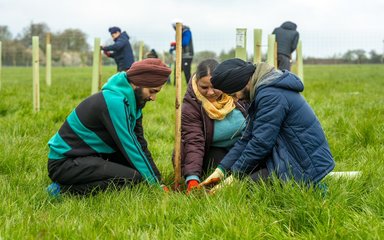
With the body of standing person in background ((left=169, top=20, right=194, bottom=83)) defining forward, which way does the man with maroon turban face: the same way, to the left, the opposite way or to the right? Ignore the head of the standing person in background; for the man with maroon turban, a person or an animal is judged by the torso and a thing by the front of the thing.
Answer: the opposite way

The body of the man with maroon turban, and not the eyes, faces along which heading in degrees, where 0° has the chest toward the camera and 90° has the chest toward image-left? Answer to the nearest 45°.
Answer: approximately 270°

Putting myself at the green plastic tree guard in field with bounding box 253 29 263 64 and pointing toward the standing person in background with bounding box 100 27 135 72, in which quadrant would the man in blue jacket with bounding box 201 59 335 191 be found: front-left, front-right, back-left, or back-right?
back-left

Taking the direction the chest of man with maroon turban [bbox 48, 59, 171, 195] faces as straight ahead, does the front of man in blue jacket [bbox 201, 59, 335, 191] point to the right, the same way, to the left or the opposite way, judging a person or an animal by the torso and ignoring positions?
the opposite way

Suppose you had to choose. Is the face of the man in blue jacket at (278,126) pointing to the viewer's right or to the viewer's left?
to the viewer's left

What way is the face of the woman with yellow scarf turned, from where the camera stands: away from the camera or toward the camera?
toward the camera

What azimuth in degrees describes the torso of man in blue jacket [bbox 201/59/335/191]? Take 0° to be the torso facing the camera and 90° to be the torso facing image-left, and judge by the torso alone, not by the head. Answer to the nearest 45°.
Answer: approximately 90°

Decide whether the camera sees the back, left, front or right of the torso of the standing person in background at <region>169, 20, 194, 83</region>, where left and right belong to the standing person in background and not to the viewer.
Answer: left

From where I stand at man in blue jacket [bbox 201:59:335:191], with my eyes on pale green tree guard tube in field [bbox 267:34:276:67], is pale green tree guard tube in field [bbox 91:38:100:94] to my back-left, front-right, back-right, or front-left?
front-left

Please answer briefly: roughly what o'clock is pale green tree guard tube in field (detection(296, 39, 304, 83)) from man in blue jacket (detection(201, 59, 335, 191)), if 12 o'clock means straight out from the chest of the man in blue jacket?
The pale green tree guard tube in field is roughly at 3 o'clock from the man in blue jacket.

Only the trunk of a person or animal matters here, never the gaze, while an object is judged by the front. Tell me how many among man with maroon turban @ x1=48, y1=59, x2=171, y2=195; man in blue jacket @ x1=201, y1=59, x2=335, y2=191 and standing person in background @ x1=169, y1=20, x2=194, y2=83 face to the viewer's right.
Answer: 1

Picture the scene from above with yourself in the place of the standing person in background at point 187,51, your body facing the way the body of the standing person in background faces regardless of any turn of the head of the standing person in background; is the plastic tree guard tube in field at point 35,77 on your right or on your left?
on your left

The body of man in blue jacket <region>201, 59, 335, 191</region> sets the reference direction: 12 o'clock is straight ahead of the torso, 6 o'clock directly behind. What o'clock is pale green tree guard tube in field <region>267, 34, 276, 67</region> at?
The pale green tree guard tube in field is roughly at 3 o'clock from the man in blue jacket.

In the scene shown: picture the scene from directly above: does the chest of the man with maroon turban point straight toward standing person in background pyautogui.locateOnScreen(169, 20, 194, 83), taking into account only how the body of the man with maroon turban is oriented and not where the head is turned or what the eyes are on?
no
